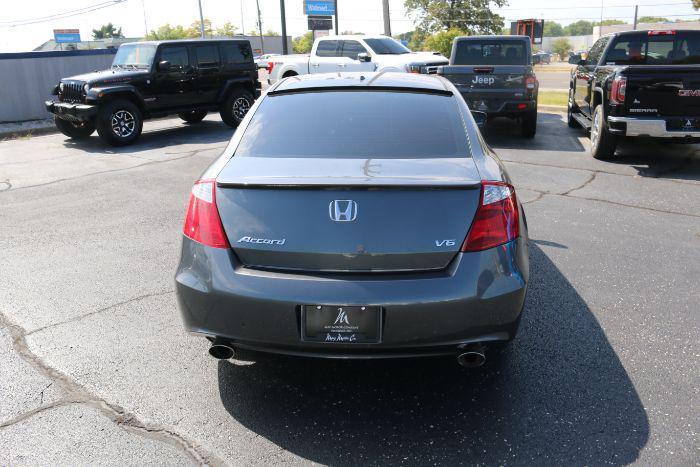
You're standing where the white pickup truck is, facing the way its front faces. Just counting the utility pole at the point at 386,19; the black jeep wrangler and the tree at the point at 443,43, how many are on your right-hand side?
1

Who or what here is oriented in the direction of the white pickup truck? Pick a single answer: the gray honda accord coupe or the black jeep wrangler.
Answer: the gray honda accord coupe

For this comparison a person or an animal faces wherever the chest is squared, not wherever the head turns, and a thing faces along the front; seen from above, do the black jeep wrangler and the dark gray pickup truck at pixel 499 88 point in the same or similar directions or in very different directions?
very different directions

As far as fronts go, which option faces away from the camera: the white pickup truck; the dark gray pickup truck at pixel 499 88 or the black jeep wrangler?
the dark gray pickup truck

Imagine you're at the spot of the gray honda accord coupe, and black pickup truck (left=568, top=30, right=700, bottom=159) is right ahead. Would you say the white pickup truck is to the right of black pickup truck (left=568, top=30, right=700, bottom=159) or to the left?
left

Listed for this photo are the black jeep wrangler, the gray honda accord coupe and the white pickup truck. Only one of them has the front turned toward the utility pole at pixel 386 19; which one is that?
the gray honda accord coupe

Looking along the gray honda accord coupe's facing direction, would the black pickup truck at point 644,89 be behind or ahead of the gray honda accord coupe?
ahead

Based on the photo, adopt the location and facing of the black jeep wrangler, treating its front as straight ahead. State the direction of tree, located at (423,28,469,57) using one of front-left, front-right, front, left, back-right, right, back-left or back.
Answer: back

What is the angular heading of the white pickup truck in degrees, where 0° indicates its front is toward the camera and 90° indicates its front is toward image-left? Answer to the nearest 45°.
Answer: approximately 315°

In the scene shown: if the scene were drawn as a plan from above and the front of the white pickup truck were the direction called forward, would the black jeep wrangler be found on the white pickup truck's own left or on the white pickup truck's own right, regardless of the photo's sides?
on the white pickup truck's own right

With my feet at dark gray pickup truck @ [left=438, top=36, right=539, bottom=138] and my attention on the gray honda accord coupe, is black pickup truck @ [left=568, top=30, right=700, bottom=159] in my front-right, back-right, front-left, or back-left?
front-left

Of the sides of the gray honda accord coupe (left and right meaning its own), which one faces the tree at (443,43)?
front

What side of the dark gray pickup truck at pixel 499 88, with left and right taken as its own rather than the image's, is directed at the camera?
back

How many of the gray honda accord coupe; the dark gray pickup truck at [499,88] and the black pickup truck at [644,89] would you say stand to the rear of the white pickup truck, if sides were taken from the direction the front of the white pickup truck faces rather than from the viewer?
0

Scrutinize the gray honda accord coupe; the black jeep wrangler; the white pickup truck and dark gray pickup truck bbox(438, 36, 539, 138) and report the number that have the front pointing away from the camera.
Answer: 2

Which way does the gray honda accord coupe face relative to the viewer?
away from the camera

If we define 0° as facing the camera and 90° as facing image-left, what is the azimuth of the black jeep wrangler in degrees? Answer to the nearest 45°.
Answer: approximately 45°

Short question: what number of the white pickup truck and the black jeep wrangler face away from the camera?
0

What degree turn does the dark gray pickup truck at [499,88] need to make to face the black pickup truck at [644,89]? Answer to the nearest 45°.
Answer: approximately 135° to its right

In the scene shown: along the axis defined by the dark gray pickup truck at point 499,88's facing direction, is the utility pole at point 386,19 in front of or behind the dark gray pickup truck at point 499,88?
in front
